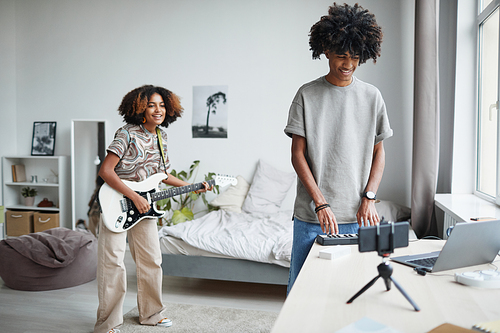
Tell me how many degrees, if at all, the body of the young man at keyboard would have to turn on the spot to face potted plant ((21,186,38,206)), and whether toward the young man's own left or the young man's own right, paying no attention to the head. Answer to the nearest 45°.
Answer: approximately 135° to the young man's own right

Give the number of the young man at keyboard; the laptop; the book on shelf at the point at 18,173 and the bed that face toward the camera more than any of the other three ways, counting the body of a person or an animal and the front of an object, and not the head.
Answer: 3

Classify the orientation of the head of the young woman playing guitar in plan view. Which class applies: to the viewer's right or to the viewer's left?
to the viewer's right

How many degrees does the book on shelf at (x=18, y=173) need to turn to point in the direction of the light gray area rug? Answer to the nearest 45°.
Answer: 0° — it already faces it

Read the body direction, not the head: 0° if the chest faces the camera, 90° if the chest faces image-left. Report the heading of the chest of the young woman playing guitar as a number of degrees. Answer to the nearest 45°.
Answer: approximately 315°
